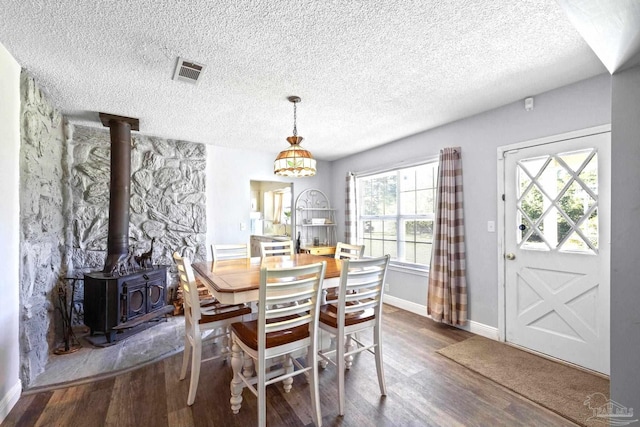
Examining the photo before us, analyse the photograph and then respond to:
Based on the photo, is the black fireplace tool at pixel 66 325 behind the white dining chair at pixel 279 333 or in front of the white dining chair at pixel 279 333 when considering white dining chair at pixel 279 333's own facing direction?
in front

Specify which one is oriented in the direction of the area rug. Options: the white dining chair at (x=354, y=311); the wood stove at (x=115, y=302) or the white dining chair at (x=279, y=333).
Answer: the wood stove

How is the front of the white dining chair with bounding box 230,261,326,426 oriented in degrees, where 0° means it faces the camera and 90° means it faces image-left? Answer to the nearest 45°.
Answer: approximately 135°

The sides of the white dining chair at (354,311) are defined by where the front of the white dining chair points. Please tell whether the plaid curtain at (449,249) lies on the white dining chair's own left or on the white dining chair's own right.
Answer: on the white dining chair's own right

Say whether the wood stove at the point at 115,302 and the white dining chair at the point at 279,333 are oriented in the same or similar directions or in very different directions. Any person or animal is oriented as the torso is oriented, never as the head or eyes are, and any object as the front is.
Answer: very different directions

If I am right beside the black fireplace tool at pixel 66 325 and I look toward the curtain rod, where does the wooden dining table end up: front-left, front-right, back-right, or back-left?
front-right

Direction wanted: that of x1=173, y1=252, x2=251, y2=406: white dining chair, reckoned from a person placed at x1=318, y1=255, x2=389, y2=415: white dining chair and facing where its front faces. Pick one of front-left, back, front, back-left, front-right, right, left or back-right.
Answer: front-left

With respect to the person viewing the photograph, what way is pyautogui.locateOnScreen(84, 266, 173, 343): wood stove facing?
facing the viewer and to the right of the viewer

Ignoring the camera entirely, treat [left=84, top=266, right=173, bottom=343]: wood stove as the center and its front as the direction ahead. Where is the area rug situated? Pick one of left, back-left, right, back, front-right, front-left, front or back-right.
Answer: front

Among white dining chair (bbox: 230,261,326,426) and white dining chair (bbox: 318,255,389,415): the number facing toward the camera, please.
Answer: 0

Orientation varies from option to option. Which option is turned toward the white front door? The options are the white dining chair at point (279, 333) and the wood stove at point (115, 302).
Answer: the wood stove

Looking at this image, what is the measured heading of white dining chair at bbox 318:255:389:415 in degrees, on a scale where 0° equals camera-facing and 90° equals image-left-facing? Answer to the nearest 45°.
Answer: approximately 135°

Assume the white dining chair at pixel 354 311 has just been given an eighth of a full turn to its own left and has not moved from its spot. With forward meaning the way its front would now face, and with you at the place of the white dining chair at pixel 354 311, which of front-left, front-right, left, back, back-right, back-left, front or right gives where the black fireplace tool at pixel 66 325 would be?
front

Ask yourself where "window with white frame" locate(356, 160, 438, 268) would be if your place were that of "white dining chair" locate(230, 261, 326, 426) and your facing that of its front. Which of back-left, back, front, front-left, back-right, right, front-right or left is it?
right
